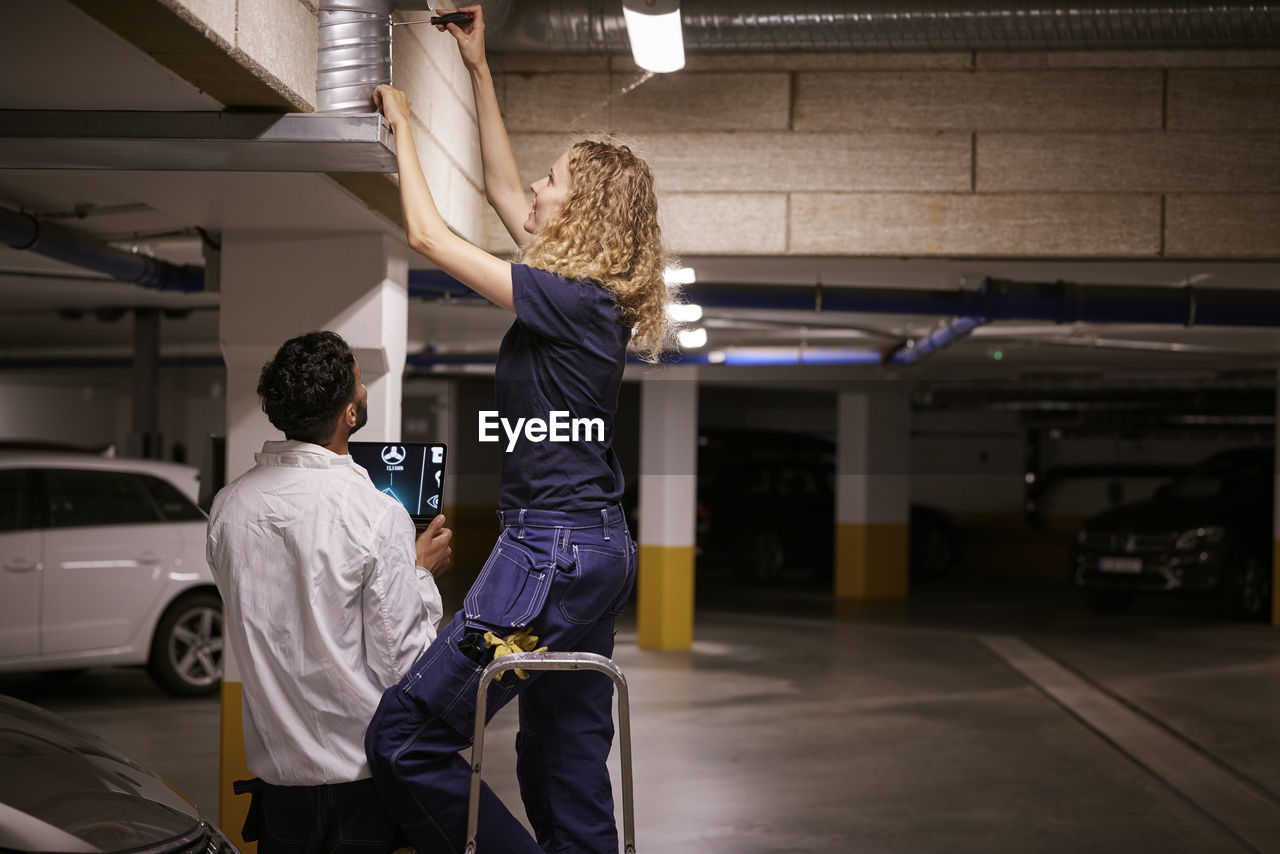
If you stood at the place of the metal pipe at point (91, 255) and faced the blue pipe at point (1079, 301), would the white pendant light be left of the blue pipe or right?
right

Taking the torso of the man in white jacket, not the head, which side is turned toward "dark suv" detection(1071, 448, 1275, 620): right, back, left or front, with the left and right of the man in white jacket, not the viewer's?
front

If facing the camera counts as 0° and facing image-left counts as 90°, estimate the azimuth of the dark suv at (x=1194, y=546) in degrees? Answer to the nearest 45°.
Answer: approximately 45°

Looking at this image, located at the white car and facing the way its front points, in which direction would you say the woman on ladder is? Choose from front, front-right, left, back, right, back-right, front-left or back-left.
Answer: left

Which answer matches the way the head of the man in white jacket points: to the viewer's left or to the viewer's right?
to the viewer's right

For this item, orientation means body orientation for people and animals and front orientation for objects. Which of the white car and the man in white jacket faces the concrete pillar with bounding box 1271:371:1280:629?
the man in white jacket

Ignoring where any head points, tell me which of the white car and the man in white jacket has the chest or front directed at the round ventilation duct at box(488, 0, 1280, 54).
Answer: the man in white jacket

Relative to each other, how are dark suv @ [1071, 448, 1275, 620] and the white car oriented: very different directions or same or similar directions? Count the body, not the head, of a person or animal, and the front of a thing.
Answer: same or similar directions

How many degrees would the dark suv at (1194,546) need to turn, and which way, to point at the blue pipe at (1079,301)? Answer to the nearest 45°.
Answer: approximately 45° to its left

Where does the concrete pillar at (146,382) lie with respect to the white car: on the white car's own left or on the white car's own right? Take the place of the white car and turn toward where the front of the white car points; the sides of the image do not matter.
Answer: on the white car's own right

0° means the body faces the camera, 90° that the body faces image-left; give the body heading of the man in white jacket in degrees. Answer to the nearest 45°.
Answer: approximately 225°

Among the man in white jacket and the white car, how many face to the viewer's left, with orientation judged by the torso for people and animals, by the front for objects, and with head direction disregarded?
1

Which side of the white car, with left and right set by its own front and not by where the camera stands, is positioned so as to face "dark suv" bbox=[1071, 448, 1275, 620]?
back

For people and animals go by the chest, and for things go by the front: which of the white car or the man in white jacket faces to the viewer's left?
the white car

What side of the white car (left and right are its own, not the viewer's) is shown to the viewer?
left
